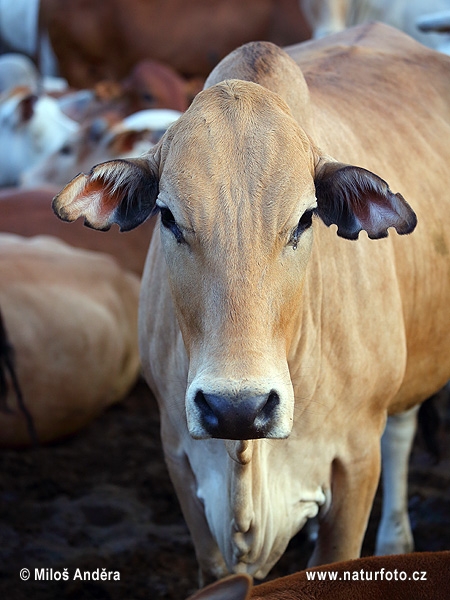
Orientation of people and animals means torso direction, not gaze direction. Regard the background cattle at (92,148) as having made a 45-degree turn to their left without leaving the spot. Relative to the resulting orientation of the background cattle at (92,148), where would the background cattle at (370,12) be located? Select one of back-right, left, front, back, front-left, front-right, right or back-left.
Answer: back-left

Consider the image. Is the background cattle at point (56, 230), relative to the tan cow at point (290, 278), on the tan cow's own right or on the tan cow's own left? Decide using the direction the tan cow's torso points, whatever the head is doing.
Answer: on the tan cow's own right

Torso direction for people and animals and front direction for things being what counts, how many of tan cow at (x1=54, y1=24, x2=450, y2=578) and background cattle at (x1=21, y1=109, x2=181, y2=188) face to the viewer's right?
0

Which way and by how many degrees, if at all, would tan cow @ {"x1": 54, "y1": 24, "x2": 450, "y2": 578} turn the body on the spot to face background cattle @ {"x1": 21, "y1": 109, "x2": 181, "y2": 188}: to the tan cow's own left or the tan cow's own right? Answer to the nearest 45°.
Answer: approximately 135° to the tan cow's own right

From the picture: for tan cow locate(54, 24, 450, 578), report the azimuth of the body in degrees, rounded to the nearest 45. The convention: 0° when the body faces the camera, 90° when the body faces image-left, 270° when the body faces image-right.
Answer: approximately 45°

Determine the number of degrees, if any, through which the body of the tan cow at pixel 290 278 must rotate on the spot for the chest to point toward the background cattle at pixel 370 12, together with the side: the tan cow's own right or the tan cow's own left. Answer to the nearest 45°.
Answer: approximately 135° to the tan cow's own right

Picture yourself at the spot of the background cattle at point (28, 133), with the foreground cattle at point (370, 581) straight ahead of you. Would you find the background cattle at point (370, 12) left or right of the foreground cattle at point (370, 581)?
left

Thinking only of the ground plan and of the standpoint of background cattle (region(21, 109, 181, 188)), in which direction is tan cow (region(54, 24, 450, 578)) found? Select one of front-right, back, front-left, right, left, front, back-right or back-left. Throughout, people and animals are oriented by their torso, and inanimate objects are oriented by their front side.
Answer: left

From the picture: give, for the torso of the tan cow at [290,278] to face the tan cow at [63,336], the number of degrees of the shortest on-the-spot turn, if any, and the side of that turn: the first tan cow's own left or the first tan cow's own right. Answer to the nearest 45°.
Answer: approximately 90° to the first tan cow's own right
